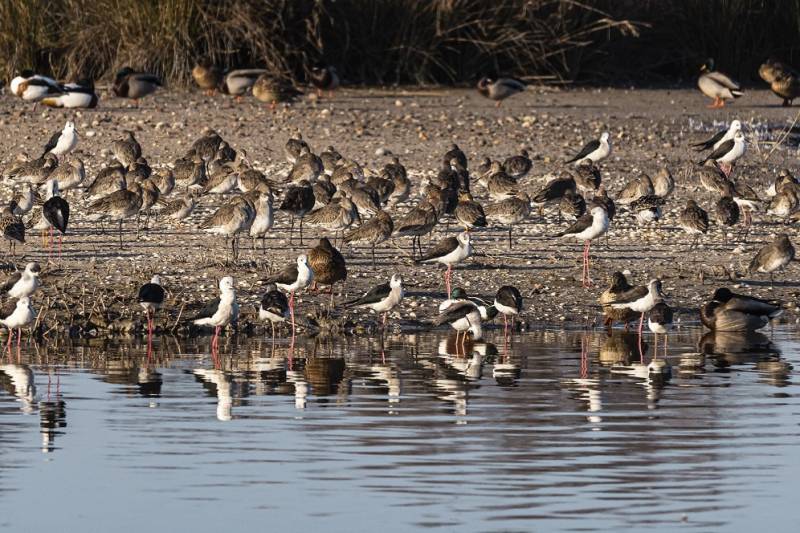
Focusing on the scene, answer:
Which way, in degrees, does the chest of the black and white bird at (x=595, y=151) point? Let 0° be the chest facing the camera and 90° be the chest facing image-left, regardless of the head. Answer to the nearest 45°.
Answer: approximately 270°

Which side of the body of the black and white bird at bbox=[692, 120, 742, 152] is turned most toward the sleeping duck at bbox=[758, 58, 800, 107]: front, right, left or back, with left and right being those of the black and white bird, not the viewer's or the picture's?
left

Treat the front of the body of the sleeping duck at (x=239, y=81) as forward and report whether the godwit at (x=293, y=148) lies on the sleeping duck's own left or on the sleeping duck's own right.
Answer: on the sleeping duck's own left

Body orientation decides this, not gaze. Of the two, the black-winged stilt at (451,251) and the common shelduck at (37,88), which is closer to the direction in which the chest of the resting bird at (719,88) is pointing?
the common shelduck

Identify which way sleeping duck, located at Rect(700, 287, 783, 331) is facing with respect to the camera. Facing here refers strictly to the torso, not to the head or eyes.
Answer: to the viewer's left

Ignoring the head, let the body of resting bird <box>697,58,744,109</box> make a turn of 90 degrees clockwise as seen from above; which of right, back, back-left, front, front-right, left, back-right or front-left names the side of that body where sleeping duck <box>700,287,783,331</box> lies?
back

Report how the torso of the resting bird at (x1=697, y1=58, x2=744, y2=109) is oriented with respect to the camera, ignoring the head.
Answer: to the viewer's left

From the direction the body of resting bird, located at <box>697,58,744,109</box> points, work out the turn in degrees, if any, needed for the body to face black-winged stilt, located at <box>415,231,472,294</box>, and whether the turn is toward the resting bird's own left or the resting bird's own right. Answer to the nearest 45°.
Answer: approximately 90° to the resting bird's own left
